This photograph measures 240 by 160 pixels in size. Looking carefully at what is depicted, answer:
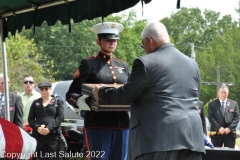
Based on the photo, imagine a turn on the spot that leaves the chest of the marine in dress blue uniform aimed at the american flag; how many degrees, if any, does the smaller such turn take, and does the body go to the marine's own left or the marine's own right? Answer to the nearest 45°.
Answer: approximately 90° to the marine's own right

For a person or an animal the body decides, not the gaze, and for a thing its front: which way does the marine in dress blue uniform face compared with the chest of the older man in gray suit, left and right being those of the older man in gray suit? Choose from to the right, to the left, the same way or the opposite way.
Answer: the opposite way

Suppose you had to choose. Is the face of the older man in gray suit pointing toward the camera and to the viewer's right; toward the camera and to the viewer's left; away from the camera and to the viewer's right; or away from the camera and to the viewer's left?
away from the camera and to the viewer's left

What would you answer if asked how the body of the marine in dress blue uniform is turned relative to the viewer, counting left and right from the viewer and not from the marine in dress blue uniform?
facing the viewer and to the right of the viewer

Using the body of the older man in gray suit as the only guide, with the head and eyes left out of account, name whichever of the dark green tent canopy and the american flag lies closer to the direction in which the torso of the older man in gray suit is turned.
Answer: the dark green tent canopy

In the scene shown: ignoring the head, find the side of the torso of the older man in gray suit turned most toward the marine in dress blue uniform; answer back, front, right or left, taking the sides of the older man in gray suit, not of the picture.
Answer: front

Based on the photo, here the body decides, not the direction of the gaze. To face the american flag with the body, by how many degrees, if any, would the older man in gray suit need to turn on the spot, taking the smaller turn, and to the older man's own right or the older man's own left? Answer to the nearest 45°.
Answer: approximately 45° to the older man's own left

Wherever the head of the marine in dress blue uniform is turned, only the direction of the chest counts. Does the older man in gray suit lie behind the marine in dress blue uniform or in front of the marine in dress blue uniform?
in front

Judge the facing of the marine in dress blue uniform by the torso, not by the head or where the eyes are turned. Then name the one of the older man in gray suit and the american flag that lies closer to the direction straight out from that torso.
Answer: the older man in gray suit
